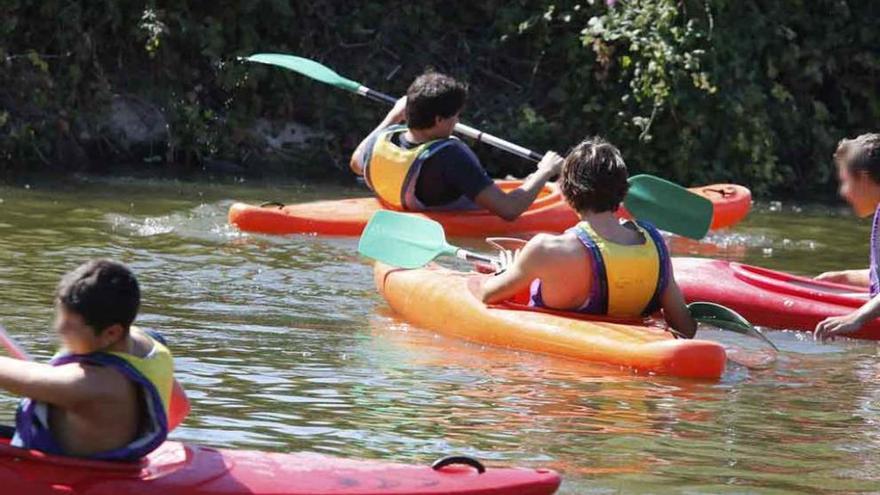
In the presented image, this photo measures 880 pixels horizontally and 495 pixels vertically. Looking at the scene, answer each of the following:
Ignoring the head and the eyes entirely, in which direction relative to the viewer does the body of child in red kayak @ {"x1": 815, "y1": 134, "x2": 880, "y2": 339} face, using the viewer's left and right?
facing to the left of the viewer

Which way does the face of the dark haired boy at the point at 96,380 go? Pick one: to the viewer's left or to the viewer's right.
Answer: to the viewer's left

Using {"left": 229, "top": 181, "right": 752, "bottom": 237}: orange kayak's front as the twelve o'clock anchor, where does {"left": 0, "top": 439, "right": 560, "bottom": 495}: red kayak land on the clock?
The red kayak is roughly at 3 o'clock from the orange kayak.

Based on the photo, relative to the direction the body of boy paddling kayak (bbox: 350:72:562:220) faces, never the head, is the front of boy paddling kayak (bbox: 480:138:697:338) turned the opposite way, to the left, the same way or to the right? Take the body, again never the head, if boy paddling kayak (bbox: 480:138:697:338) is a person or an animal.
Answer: to the left

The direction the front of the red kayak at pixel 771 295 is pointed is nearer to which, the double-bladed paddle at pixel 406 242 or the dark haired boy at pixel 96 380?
the double-bladed paddle

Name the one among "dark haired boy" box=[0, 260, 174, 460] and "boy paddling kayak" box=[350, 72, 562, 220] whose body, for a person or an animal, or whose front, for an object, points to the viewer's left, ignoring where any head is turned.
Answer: the dark haired boy

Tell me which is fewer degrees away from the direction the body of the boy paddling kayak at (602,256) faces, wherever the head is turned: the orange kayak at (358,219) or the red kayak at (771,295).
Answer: the orange kayak

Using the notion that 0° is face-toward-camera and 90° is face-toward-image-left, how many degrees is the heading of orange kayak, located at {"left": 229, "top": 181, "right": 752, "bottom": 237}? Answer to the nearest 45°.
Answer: approximately 270°

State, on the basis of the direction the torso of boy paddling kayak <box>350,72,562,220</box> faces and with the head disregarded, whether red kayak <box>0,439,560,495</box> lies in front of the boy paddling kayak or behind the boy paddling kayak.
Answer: behind

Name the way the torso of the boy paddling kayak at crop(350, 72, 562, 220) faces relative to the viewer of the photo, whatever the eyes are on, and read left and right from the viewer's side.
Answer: facing away from the viewer and to the right of the viewer
